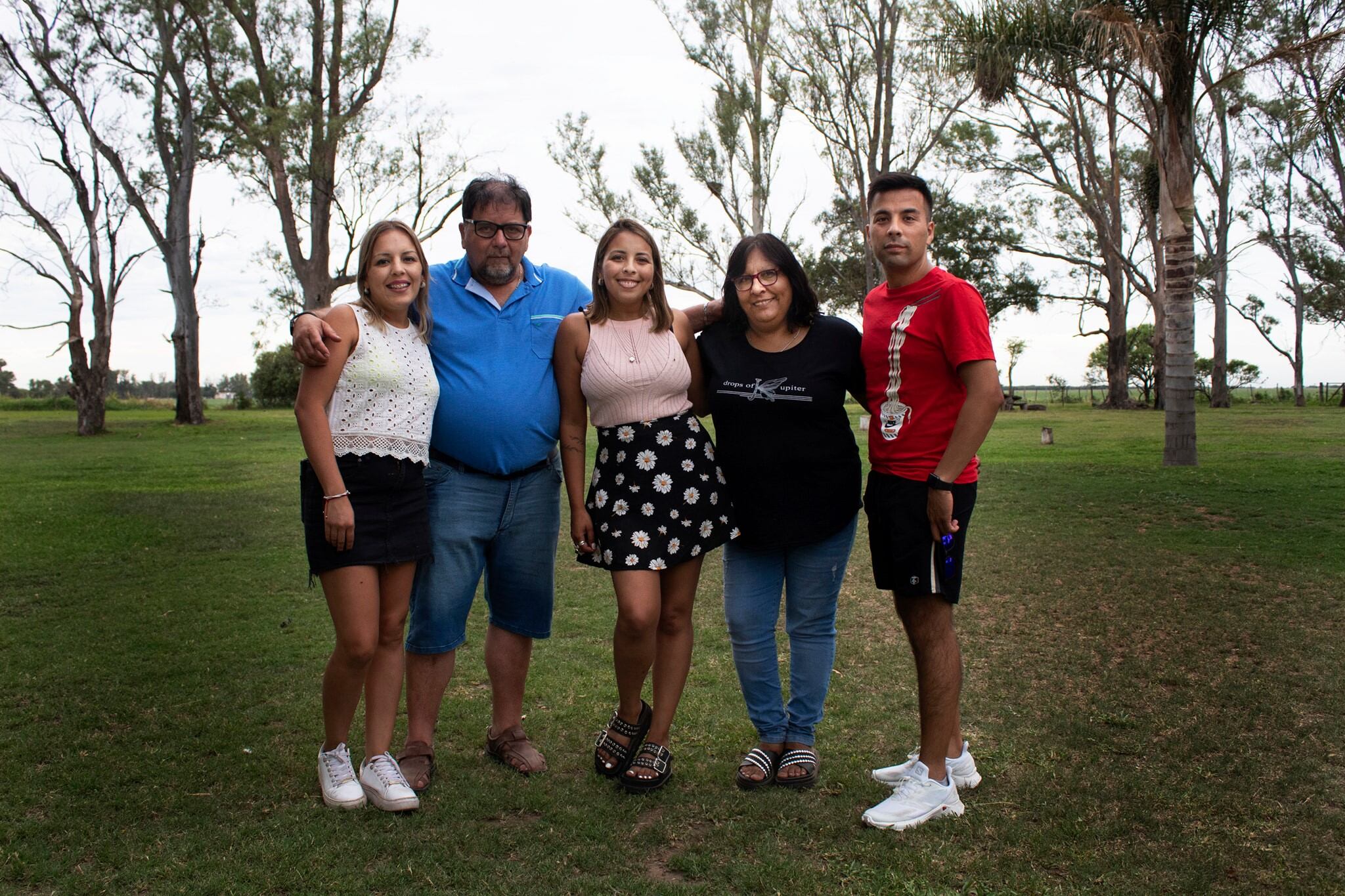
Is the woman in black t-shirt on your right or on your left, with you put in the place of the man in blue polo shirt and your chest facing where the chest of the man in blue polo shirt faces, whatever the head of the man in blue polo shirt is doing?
on your left

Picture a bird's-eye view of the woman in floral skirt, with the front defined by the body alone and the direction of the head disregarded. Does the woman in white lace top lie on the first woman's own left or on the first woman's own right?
on the first woman's own right

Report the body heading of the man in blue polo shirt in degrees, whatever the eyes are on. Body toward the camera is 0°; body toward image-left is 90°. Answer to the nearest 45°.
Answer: approximately 0°

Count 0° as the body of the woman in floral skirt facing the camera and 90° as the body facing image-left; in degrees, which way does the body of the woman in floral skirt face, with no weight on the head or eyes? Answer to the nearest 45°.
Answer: approximately 0°

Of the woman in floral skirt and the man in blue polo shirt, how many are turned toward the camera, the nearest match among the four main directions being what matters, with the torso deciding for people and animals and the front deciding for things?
2

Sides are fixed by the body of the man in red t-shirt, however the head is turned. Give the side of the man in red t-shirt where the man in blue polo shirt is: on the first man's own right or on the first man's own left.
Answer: on the first man's own right

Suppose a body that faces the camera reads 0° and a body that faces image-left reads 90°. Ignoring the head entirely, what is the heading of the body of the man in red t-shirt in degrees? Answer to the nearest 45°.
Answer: approximately 45°

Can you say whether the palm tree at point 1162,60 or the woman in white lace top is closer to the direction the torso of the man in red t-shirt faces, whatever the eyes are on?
the woman in white lace top
